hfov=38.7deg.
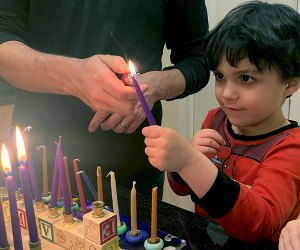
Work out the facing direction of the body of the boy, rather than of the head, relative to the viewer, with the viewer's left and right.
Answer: facing the viewer and to the left of the viewer

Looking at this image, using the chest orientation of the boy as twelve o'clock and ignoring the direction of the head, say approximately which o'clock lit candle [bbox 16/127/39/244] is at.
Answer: The lit candle is roughly at 12 o'clock from the boy.

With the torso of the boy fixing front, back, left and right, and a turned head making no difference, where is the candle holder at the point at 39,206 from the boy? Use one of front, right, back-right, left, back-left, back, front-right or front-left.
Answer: front

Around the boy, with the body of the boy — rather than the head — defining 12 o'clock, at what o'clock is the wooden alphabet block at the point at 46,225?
The wooden alphabet block is roughly at 12 o'clock from the boy.

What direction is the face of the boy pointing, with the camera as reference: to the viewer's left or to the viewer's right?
to the viewer's left

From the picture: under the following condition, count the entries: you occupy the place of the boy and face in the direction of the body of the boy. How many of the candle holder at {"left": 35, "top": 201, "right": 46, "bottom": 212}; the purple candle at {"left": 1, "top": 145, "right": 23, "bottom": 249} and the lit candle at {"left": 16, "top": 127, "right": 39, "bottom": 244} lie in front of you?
3

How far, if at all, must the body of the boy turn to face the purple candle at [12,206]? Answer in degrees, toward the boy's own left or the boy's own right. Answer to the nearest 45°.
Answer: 0° — they already face it
